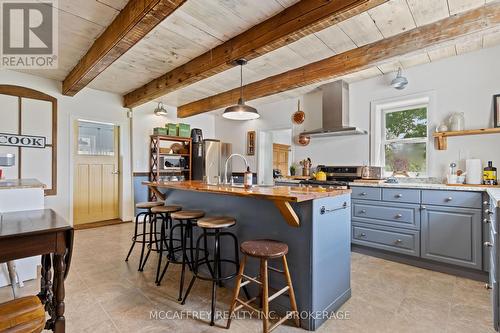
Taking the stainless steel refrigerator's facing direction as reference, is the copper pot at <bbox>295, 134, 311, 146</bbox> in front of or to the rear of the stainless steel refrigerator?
in front

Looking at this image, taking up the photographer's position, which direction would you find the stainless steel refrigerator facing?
facing the viewer and to the right of the viewer

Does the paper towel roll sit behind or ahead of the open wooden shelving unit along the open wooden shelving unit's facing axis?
ahead

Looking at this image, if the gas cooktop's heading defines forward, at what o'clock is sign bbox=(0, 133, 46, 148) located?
The sign is roughly at 1 o'clock from the gas cooktop.

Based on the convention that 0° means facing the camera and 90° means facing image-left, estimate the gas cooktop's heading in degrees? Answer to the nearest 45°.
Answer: approximately 45°

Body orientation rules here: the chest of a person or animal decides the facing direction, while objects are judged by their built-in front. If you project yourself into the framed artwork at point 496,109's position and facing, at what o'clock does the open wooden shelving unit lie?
The open wooden shelving unit is roughly at 3 o'clock from the framed artwork.

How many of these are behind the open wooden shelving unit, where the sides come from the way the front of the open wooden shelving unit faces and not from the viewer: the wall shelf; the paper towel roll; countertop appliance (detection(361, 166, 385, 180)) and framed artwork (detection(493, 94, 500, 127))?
0

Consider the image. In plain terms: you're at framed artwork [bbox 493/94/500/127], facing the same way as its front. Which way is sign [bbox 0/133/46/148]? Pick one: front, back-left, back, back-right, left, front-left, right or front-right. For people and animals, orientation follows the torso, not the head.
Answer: front

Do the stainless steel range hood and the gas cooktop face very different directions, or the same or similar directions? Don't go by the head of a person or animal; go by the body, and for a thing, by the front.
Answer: same or similar directions

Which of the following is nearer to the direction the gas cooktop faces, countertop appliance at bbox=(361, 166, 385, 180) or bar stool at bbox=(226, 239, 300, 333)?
the bar stool

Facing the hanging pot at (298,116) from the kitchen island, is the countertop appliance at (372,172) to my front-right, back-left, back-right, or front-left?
front-right

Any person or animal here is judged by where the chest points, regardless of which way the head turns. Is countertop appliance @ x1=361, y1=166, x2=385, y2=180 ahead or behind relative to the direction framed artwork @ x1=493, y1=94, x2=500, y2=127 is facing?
ahead

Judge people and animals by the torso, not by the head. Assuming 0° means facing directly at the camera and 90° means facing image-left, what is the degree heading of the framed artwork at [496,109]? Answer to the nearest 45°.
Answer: approximately 45°

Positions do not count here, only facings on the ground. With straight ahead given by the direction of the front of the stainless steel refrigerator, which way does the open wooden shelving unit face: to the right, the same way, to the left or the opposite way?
the same way

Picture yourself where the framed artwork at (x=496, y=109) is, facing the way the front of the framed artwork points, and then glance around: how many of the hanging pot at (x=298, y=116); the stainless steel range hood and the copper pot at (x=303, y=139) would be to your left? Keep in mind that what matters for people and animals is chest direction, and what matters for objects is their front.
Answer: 0

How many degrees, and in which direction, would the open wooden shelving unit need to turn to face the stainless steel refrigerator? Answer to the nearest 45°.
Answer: approximately 45° to its left
